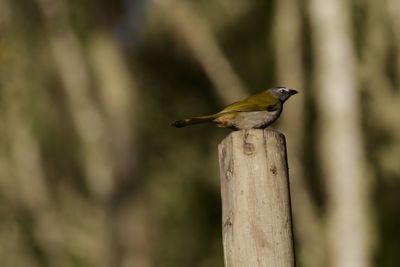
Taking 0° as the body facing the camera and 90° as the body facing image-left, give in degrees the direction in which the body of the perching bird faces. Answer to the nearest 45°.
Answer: approximately 270°

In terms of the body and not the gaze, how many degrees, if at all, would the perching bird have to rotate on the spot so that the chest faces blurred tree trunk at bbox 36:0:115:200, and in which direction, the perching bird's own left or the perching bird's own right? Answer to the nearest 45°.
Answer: approximately 90° to the perching bird's own left

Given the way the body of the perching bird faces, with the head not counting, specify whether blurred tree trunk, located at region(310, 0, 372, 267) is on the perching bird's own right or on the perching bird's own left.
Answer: on the perching bird's own left

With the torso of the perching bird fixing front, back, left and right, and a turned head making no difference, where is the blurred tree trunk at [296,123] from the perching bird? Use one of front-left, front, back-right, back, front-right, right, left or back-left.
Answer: left

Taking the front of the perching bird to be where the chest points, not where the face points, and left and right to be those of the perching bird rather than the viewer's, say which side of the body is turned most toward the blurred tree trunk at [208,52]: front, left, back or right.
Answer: left
